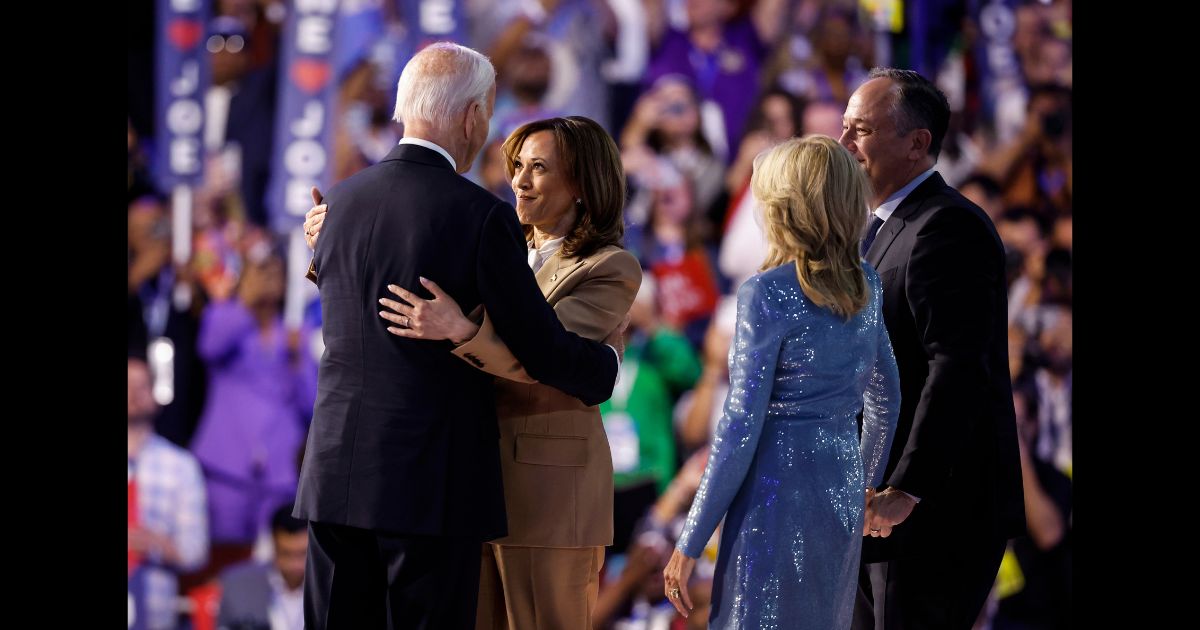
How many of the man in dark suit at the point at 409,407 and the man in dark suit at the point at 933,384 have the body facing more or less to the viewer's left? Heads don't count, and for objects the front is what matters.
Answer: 1

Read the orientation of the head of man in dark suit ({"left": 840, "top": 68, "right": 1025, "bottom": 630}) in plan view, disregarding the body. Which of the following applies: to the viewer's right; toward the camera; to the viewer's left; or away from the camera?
to the viewer's left

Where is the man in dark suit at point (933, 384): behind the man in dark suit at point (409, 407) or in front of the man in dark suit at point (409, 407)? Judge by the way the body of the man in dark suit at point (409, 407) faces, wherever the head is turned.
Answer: in front

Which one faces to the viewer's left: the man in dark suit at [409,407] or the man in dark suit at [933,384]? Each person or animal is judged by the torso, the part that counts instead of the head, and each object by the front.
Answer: the man in dark suit at [933,384]

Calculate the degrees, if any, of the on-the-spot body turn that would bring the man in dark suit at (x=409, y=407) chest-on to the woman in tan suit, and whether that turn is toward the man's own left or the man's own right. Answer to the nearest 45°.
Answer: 0° — they already face them

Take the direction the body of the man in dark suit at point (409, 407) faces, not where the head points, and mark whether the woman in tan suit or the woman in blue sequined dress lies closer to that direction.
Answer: the woman in tan suit

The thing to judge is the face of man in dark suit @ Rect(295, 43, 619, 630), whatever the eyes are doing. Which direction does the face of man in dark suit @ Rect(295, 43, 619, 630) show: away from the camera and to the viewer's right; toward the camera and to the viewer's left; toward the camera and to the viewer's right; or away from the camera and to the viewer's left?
away from the camera and to the viewer's right

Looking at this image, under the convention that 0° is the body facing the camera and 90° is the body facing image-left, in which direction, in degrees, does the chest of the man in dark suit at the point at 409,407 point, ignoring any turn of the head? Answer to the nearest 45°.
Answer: approximately 225°

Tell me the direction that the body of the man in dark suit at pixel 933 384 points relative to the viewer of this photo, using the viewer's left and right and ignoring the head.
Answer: facing to the left of the viewer

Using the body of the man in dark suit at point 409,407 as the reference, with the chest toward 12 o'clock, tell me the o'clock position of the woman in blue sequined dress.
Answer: The woman in blue sequined dress is roughly at 2 o'clock from the man in dark suit.

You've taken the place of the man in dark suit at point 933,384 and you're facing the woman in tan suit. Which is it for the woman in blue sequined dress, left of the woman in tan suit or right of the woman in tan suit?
left
